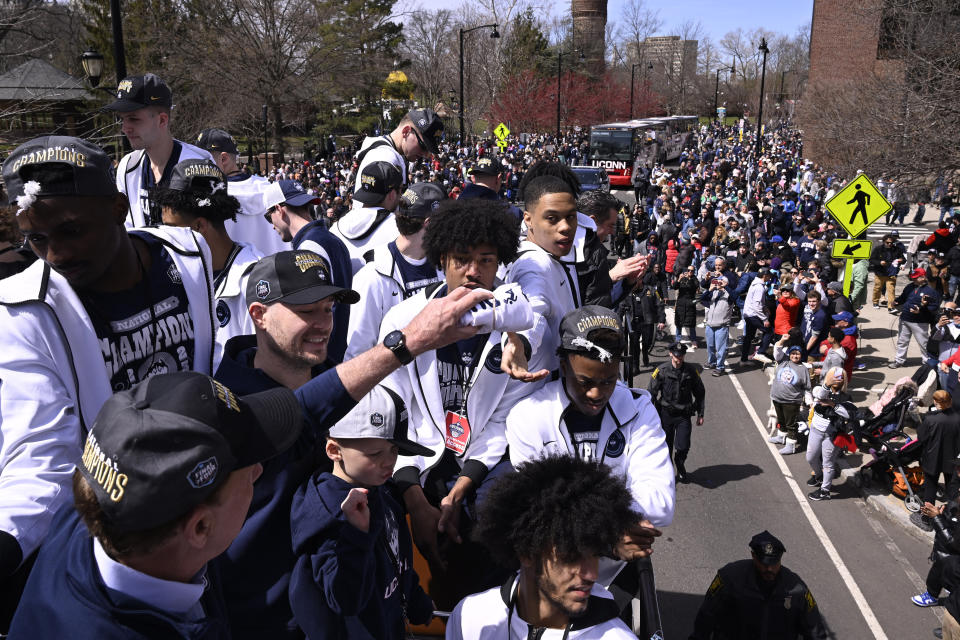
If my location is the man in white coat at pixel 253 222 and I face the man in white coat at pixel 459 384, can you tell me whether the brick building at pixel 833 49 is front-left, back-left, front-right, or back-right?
back-left

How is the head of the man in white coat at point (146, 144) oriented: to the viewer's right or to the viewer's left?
to the viewer's left

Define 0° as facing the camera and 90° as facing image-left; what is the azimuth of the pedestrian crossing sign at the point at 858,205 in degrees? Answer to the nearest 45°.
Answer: approximately 0°

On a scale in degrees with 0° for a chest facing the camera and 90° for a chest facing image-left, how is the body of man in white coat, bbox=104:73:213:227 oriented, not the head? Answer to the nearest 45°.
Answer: approximately 45°

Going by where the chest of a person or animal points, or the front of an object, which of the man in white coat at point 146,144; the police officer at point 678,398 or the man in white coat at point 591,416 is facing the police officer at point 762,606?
the police officer at point 678,398
